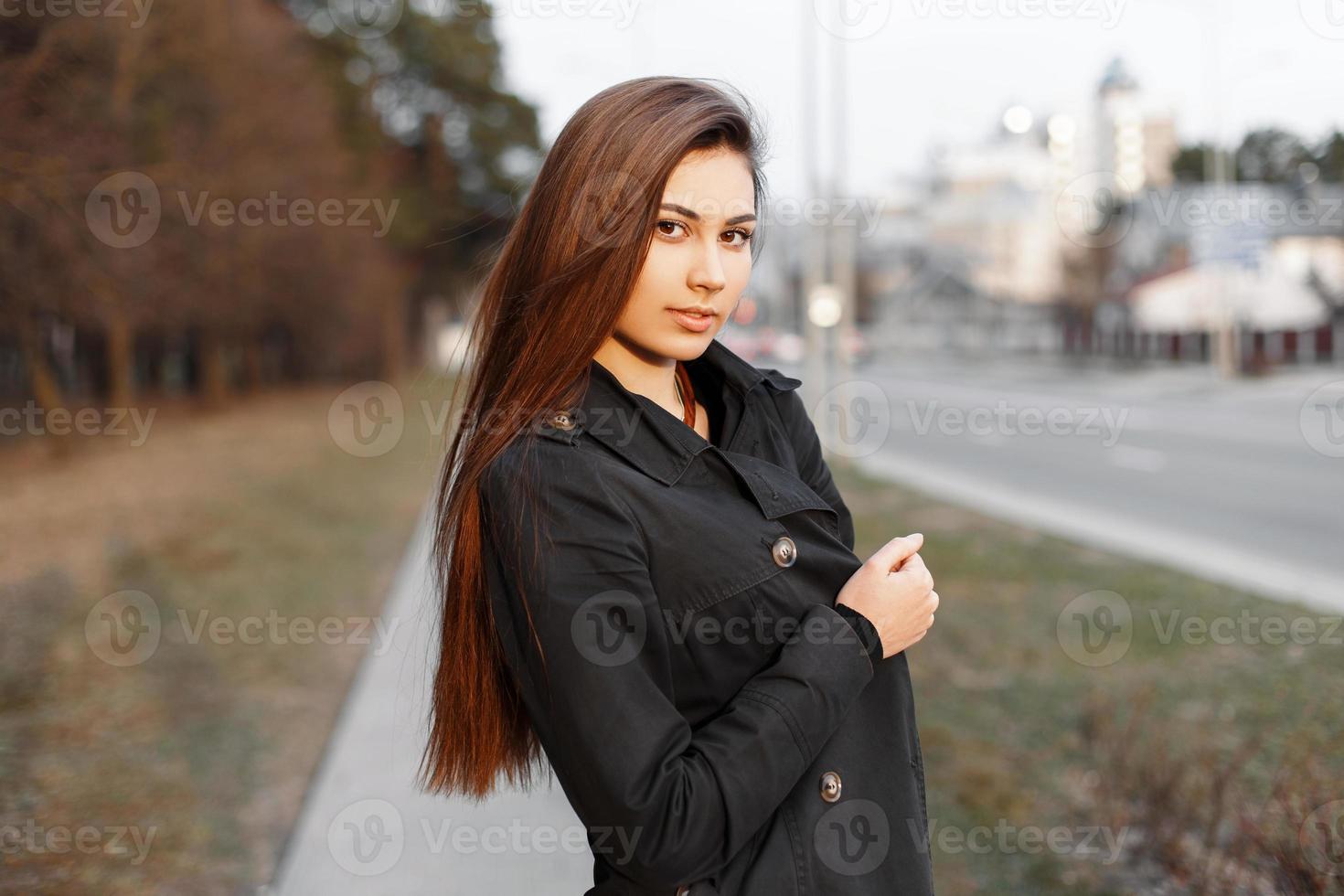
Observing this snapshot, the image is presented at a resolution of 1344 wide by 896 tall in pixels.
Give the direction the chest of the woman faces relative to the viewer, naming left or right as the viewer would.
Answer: facing the viewer and to the right of the viewer

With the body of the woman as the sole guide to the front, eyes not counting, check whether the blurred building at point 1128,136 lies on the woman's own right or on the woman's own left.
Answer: on the woman's own left
